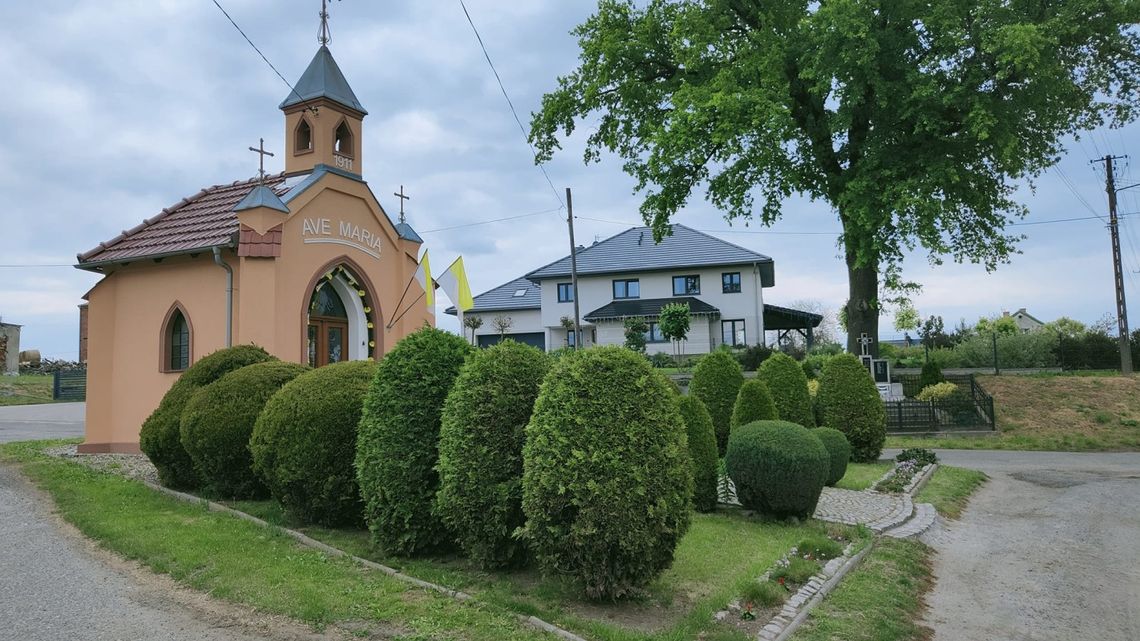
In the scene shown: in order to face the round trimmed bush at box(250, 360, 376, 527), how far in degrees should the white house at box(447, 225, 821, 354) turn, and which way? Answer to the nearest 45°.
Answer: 0° — it already faces it

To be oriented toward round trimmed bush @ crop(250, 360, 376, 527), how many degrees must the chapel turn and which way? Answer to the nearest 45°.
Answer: approximately 45° to its right

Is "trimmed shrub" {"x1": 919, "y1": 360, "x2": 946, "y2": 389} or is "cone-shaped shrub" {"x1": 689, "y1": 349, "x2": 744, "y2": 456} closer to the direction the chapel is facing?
the cone-shaped shrub

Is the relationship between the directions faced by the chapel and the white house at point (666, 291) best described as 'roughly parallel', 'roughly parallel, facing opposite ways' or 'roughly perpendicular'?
roughly perpendicular

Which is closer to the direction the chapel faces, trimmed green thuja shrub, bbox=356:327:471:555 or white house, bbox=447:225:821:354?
the trimmed green thuja shrub

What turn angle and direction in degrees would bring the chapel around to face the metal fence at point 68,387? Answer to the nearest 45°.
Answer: approximately 135° to its left

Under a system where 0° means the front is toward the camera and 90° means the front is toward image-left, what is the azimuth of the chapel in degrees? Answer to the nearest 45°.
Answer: approximately 315°

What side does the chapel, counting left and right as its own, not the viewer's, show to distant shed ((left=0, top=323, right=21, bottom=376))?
back

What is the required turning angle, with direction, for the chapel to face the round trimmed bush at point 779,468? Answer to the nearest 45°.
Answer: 0° — it already faces it

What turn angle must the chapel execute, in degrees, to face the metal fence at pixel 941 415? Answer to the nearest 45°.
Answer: approximately 45° to its left
